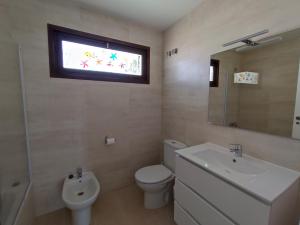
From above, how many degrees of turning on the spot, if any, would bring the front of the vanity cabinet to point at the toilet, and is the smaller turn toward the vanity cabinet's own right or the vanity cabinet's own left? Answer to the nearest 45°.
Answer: approximately 90° to the vanity cabinet's own right

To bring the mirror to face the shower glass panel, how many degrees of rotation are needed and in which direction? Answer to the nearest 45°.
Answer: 0° — it already faces it

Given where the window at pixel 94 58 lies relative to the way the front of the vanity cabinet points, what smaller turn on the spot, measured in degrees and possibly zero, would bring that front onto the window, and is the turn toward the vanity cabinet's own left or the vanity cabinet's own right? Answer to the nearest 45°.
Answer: approximately 45° to the vanity cabinet's own right

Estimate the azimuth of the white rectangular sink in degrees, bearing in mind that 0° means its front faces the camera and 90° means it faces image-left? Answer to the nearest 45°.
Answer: approximately 45°

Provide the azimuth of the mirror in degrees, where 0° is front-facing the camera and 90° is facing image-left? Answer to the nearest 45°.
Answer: approximately 45°

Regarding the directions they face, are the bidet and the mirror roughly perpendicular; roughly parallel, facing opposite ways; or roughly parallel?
roughly perpendicular

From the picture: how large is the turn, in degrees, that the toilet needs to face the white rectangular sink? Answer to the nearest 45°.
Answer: approximately 90° to its left
